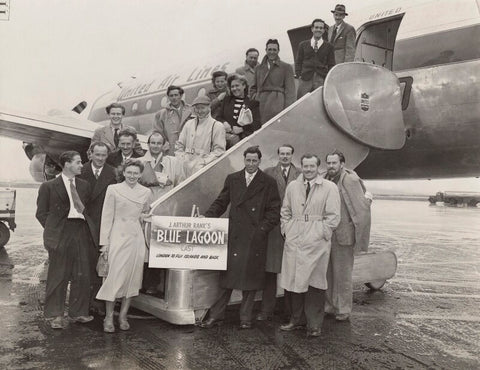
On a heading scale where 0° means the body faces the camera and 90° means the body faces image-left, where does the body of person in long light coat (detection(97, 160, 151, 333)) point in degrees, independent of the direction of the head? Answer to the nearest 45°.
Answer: approximately 0°

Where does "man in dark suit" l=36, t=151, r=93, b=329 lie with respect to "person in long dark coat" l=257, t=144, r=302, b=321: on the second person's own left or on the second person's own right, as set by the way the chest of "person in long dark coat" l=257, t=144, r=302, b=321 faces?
on the second person's own right

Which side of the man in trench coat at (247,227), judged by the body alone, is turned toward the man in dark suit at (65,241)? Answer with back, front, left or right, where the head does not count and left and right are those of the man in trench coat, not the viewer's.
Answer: right

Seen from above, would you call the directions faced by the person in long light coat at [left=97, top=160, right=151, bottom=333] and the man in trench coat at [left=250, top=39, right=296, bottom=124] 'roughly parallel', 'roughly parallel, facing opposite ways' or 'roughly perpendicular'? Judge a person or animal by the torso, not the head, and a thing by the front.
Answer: roughly parallel

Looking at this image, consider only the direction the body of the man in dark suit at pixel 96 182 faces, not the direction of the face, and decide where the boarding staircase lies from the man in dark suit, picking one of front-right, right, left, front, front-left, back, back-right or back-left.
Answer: left

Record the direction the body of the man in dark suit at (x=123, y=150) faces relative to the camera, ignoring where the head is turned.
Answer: toward the camera

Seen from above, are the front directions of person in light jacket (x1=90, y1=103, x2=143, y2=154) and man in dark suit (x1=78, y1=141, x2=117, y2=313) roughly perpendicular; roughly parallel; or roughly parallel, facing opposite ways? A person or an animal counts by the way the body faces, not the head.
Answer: roughly parallel

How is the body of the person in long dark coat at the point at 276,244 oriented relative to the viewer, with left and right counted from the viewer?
facing the viewer

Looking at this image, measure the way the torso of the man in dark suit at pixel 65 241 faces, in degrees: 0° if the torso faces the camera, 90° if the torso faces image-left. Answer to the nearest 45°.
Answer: approximately 315°

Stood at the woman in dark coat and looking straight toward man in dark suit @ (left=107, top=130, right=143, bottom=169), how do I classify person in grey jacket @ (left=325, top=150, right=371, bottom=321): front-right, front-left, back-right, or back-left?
back-left

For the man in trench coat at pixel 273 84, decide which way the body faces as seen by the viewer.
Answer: toward the camera
